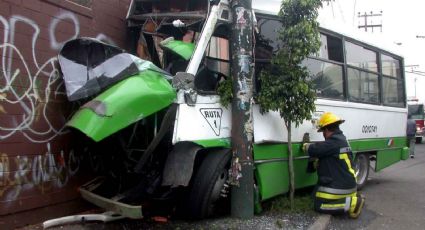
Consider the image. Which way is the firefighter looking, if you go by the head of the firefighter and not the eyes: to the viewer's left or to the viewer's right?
to the viewer's left

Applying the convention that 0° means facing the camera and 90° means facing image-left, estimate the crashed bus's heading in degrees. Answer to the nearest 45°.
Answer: approximately 45°

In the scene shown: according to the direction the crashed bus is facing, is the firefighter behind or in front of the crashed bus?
behind
